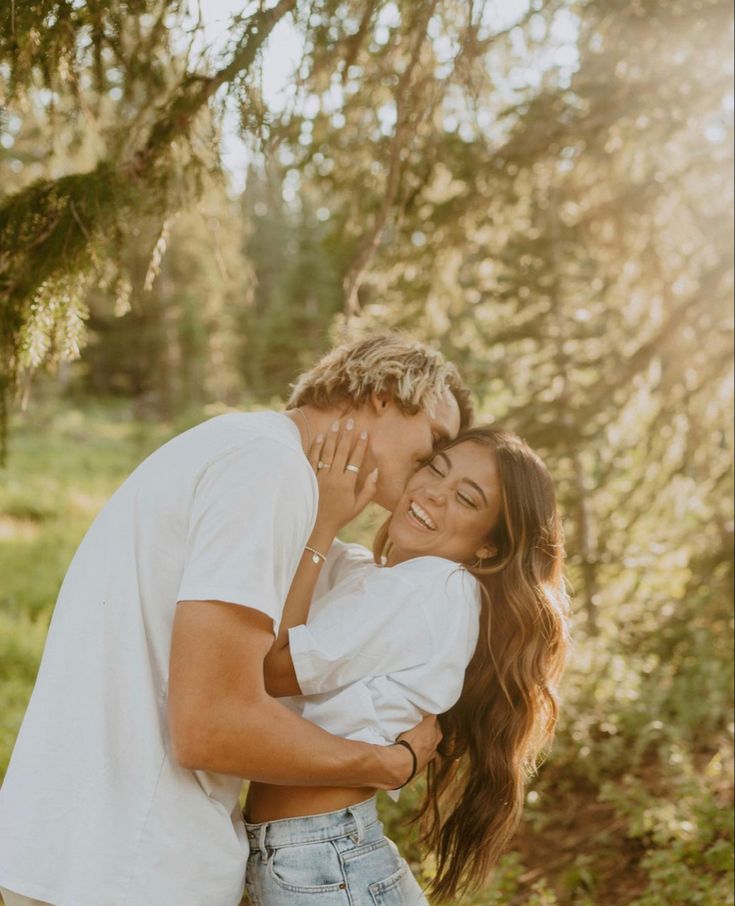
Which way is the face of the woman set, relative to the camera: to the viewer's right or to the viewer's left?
to the viewer's left

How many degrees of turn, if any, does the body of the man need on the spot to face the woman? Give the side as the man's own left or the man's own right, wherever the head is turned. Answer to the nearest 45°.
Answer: approximately 45° to the man's own left

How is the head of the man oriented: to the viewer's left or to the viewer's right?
to the viewer's right

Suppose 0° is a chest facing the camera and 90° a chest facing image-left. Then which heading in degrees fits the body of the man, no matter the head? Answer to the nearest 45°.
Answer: approximately 270°
